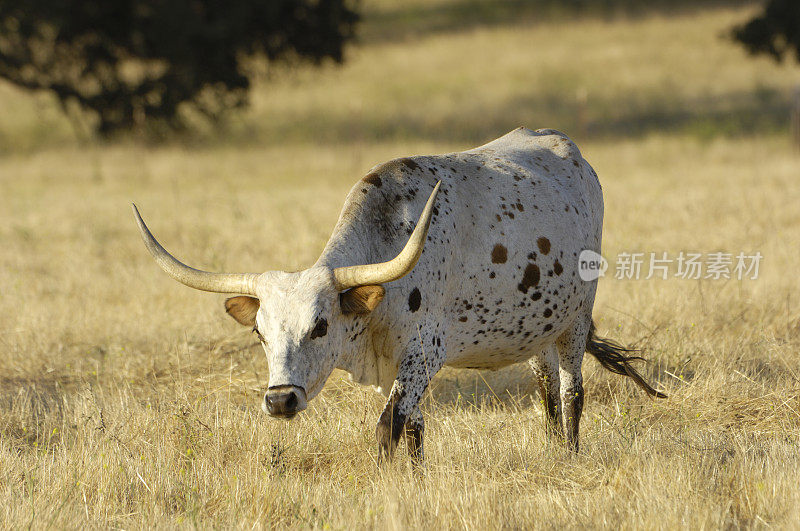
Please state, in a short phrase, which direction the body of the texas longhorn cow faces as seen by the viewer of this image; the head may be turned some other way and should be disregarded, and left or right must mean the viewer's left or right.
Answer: facing the viewer and to the left of the viewer
